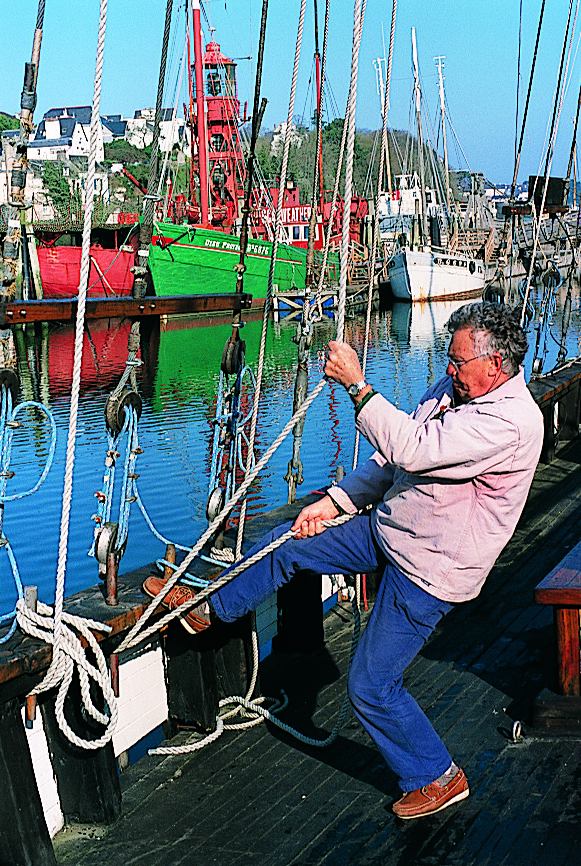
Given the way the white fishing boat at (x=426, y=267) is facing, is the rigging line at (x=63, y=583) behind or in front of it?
in front

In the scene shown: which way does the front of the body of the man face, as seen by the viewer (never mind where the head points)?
to the viewer's left

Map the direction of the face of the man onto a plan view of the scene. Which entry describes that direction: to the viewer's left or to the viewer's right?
to the viewer's left

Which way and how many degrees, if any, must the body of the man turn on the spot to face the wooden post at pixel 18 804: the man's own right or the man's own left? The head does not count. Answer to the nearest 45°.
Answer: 0° — they already face it

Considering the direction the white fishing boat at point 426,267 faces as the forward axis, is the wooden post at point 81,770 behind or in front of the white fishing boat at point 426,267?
in front

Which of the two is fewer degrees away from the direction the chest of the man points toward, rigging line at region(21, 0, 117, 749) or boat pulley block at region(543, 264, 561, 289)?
the rigging line

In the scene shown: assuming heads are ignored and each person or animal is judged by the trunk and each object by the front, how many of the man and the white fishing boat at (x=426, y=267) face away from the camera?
0

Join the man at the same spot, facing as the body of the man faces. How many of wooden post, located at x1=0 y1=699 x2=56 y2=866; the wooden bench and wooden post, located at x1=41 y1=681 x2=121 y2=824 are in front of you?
2

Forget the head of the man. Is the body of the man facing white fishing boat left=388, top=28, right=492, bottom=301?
no

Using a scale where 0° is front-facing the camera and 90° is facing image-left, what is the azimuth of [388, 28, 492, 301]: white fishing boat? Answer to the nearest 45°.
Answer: approximately 45°

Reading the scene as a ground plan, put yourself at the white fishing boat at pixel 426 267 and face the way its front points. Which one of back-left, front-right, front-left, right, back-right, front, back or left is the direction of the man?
front-left

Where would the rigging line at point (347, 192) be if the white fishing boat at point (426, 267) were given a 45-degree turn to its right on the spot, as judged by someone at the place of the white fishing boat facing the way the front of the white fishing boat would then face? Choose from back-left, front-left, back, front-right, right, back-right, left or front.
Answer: left

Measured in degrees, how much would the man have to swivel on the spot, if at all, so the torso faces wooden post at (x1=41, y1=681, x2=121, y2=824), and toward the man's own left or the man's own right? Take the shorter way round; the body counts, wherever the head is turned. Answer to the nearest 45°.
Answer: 0° — they already face it

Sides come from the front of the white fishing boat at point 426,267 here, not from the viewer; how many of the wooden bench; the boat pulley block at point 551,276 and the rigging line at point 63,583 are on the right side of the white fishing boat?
0
